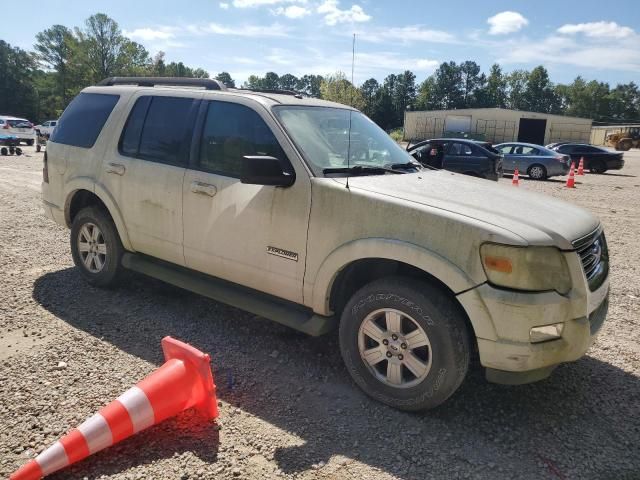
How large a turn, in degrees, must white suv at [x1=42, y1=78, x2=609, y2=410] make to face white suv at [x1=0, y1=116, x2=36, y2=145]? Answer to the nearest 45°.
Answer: approximately 180°

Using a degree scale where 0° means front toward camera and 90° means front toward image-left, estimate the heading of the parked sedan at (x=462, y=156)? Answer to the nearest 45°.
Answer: approximately 135°

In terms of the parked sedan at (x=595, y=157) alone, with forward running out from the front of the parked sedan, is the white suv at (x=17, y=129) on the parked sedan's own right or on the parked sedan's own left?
on the parked sedan's own left

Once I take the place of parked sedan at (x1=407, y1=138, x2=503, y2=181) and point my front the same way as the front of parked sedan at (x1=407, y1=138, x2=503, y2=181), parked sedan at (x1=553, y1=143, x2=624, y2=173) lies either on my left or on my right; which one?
on my right

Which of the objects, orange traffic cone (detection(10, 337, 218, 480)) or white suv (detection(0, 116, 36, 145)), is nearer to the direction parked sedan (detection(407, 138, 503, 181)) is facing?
the white suv

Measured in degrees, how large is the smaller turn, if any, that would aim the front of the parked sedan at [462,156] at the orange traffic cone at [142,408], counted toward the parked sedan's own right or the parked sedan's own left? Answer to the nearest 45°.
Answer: approximately 135° to the parked sedan's own left

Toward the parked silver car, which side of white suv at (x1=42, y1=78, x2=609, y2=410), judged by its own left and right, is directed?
left

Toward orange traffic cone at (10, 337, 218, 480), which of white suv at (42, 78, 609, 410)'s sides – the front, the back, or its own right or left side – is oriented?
right
